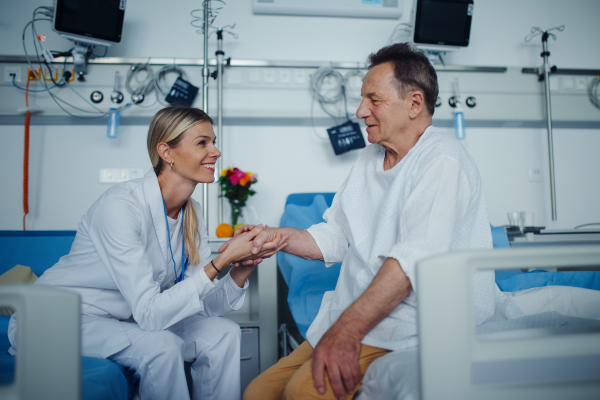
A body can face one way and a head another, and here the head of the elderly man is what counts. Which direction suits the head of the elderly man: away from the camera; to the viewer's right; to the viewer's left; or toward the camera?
to the viewer's left

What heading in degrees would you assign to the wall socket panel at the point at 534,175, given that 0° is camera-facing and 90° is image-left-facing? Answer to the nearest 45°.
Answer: approximately 0°

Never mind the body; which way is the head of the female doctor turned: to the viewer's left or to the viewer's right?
to the viewer's right

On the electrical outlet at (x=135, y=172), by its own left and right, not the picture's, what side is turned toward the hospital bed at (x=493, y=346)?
front

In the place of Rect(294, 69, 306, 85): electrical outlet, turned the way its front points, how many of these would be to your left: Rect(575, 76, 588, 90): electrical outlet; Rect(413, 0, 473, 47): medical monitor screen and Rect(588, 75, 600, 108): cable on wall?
3

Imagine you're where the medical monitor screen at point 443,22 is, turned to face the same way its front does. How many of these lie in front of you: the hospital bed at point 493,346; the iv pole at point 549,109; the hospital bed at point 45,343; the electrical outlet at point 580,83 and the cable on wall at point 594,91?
2

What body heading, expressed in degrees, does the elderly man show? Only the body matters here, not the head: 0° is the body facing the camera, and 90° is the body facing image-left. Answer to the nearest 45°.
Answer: approximately 45°

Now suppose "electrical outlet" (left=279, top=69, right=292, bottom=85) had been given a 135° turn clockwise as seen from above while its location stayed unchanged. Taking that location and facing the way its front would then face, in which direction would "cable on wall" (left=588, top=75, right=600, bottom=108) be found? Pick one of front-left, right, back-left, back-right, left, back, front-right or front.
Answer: back-right

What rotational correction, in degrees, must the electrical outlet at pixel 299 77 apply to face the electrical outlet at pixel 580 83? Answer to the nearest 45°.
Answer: approximately 90° to its left

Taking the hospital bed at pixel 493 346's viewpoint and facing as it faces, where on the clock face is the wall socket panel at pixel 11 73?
The wall socket panel is roughly at 4 o'clock from the hospital bed.
